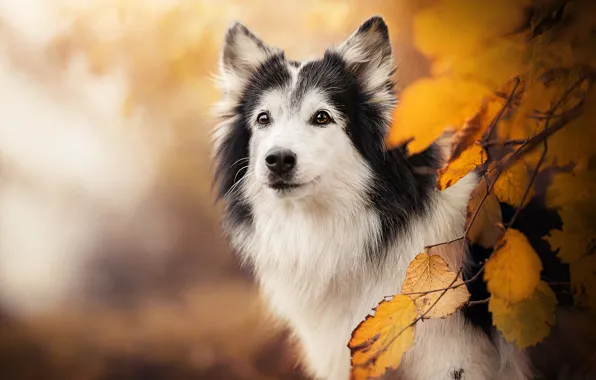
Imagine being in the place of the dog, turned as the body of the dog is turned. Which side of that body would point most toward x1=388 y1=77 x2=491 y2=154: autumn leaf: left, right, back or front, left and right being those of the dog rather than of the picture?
left

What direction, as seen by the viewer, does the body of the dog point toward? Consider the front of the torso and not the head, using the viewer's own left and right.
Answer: facing the viewer and to the left of the viewer
